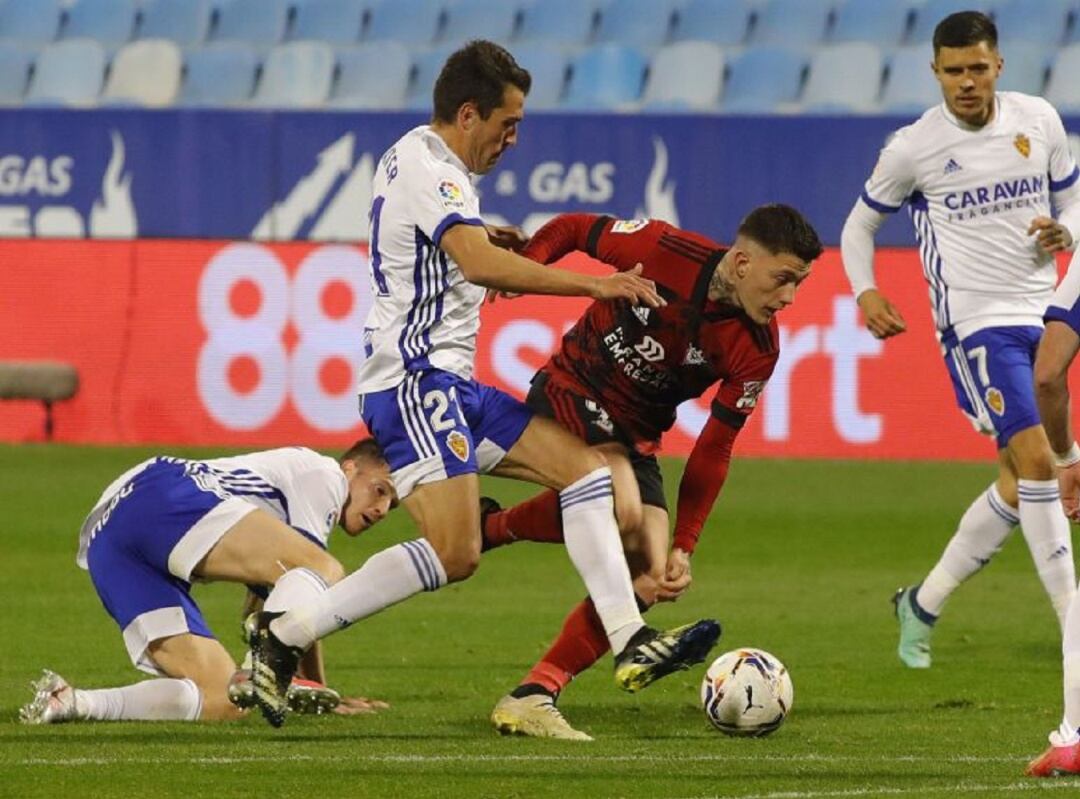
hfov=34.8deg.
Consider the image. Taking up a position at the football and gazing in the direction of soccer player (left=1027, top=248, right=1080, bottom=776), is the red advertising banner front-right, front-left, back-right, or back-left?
back-left

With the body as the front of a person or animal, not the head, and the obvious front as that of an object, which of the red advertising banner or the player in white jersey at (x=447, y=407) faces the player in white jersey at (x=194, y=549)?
the red advertising banner

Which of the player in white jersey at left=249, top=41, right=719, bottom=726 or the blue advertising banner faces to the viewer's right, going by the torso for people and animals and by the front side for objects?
the player in white jersey

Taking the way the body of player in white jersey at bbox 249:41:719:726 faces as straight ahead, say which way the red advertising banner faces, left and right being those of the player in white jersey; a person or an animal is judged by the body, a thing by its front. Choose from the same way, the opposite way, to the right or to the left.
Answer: to the right

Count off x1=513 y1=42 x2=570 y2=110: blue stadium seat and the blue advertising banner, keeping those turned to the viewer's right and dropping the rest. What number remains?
0

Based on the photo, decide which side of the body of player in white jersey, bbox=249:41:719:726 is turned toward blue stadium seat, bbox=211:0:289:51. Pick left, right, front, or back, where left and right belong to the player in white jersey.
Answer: left

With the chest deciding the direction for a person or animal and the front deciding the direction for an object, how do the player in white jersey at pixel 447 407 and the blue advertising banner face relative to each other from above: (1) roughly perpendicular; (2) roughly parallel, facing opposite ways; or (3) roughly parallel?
roughly perpendicular

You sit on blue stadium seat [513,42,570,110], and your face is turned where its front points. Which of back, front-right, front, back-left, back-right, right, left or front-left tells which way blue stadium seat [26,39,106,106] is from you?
right

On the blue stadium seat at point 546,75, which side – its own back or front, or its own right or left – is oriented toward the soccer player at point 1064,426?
front

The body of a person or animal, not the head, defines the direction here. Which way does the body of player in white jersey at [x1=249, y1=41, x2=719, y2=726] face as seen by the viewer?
to the viewer's right

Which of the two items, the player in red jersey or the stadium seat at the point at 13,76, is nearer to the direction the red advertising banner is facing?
the player in red jersey

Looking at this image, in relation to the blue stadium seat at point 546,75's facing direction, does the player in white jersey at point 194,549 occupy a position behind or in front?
in front
